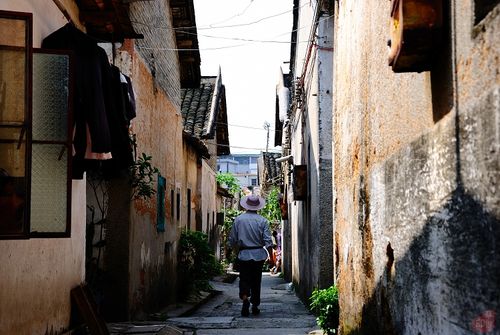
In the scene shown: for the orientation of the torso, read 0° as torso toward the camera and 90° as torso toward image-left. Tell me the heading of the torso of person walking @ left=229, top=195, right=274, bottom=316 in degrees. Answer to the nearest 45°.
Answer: approximately 180°

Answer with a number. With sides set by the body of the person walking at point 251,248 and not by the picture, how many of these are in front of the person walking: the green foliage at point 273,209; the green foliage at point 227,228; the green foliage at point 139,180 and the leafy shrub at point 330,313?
2

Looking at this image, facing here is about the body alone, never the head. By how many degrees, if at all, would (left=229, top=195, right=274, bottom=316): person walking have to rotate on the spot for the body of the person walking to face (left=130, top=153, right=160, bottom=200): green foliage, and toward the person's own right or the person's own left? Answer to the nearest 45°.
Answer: approximately 135° to the person's own left

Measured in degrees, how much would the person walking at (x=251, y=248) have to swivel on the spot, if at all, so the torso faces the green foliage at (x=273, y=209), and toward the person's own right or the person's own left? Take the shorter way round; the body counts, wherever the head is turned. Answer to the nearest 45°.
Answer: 0° — they already face it

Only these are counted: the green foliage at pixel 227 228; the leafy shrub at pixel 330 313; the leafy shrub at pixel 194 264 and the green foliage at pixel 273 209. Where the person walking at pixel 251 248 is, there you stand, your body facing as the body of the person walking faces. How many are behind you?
1

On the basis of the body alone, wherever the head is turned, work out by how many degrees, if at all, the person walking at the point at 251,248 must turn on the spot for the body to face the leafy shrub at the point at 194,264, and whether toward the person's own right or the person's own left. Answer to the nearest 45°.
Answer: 0° — they already face it

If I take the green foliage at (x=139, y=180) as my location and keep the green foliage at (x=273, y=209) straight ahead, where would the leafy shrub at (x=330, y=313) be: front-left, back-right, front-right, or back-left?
back-right

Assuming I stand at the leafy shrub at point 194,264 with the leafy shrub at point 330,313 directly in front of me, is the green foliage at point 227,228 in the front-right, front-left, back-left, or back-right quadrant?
back-left

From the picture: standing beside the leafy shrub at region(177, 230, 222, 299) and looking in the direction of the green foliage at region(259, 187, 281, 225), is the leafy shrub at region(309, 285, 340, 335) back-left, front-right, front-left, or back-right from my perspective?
back-right

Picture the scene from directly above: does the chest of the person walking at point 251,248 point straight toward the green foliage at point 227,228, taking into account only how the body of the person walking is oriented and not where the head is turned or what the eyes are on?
yes
